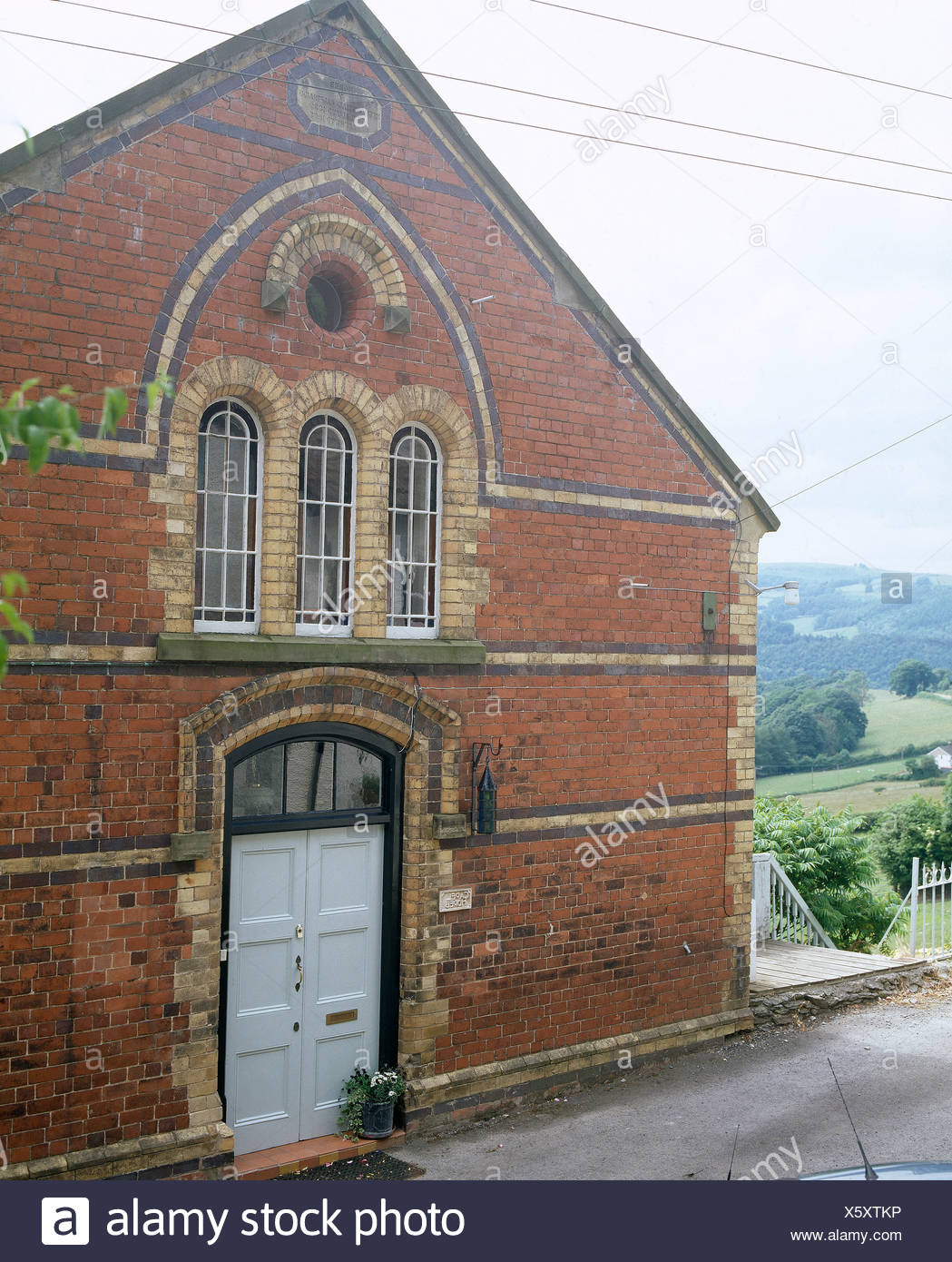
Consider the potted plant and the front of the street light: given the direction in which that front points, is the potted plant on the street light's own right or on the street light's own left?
on the street light's own right

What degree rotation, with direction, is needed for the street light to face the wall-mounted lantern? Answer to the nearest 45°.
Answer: approximately 135° to its right

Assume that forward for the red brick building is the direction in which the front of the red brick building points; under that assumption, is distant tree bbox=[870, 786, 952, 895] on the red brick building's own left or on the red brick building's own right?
on the red brick building's own left

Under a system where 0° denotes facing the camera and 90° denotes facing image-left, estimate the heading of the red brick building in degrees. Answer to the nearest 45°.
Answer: approximately 315°

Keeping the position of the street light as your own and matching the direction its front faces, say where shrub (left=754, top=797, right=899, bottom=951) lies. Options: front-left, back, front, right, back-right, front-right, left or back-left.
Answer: left

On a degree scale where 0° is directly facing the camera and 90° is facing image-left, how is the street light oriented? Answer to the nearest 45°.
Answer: approximately 270°

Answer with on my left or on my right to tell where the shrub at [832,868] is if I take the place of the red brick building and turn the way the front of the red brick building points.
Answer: on my left

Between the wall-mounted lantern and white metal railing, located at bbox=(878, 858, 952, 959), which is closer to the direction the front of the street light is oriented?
the white metal railing

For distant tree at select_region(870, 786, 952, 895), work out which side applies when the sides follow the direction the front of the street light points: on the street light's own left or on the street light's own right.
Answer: on the street light's own left
